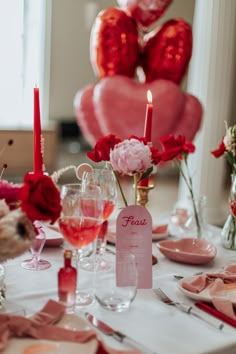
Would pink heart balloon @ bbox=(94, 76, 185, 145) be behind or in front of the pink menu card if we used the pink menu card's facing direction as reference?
behind

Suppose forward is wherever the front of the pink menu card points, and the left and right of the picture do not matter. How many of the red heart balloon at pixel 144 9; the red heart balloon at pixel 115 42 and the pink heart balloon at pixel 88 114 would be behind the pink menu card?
3

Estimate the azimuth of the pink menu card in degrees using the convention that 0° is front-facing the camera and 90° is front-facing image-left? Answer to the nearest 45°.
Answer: approximately 0°

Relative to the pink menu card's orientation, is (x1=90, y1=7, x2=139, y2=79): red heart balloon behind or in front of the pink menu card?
behind

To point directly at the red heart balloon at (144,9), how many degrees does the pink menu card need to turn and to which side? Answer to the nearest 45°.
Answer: approximately 180°

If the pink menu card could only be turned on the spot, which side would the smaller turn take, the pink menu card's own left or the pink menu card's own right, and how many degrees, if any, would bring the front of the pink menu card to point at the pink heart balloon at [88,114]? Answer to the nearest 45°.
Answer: approximately 180°
